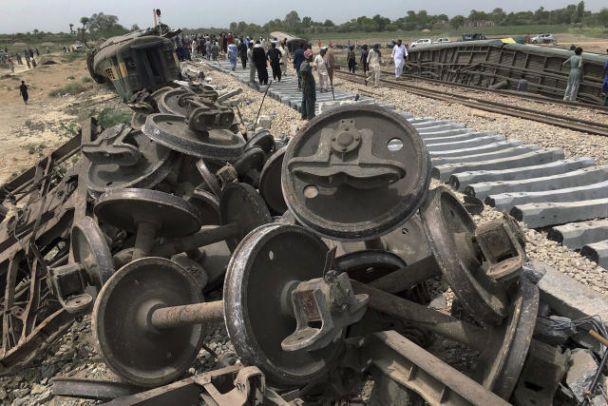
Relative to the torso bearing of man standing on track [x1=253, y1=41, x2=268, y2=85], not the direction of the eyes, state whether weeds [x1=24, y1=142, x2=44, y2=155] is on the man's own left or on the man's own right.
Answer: on the man's own left

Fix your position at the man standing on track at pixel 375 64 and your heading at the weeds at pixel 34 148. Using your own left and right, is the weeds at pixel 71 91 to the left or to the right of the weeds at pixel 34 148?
right

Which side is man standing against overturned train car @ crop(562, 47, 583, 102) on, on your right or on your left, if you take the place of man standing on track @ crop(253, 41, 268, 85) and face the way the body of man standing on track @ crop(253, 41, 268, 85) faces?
on your right

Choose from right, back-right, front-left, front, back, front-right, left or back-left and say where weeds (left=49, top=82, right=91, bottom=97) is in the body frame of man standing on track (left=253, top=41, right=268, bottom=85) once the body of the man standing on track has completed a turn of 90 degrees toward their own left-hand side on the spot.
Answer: front-right

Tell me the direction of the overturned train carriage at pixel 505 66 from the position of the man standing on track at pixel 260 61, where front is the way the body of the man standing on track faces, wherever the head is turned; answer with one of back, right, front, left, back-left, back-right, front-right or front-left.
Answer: right

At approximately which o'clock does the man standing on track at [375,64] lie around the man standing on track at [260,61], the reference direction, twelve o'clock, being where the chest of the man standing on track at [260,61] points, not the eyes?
the man standing on track at [375,64] is roughly at 3 o'clock from the man standing on track at [260,61].

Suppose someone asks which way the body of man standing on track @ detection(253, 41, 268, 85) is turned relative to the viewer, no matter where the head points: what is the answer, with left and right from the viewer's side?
facing away from the viewer

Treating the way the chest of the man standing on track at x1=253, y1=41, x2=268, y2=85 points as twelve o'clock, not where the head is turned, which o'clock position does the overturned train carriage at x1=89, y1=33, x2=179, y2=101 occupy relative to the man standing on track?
The overturned train carriage is roughly at 8 o'clock from the man standing on track.

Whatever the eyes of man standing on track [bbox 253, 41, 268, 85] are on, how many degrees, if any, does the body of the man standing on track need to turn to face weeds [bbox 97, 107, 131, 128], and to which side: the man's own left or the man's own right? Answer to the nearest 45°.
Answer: approximately 135° to the man's own left

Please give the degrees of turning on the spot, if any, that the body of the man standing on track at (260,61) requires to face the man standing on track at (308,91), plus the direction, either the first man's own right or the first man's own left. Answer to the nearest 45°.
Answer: approximately 180°

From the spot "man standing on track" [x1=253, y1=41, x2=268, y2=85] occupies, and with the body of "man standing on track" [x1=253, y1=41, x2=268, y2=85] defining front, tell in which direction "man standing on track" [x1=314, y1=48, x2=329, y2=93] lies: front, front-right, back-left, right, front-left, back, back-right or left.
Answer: back-right

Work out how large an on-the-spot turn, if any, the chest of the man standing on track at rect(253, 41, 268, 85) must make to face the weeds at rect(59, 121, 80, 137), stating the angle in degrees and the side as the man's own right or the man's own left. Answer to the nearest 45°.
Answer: approximately 90° to the man's own left

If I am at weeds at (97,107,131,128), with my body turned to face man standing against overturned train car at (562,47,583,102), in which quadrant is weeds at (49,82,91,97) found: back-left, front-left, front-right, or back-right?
back-left
